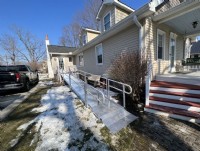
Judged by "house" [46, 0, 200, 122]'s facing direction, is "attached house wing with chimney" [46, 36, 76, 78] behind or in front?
behind

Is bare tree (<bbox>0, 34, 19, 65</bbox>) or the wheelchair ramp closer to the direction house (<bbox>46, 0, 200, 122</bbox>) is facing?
the wheelchair ramp

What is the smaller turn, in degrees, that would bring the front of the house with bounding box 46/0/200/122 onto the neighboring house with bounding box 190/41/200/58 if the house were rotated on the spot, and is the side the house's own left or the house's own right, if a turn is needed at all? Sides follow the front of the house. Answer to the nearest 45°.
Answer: approximately 90° to the house's own left

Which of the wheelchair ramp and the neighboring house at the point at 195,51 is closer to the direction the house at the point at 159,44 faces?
the wheelchair ramp
